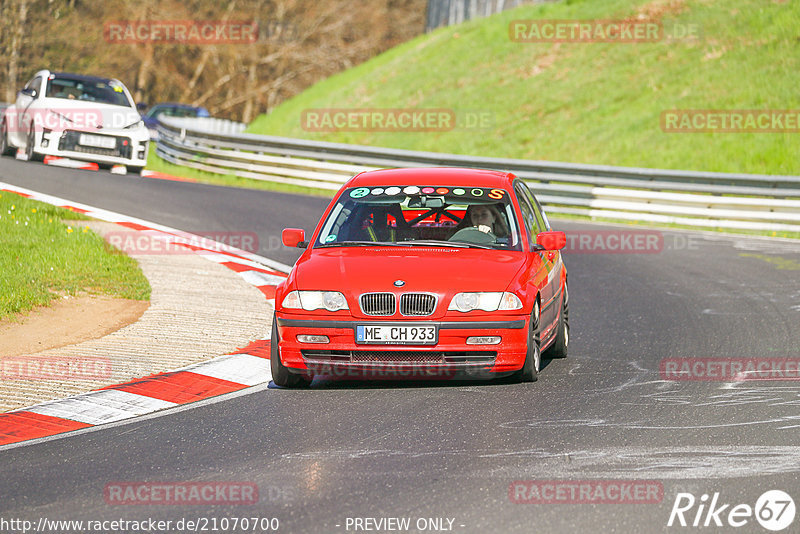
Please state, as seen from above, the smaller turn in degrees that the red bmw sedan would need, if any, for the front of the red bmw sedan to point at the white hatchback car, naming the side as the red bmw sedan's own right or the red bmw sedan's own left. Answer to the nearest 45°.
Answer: approximately 135° to the red bmw sedan's own right

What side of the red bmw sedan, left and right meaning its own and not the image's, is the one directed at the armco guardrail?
back

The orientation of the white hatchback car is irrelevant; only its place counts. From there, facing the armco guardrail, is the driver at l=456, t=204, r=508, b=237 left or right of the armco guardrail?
right

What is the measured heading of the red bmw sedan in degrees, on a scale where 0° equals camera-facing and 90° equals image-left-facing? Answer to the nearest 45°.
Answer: approximately 0°
